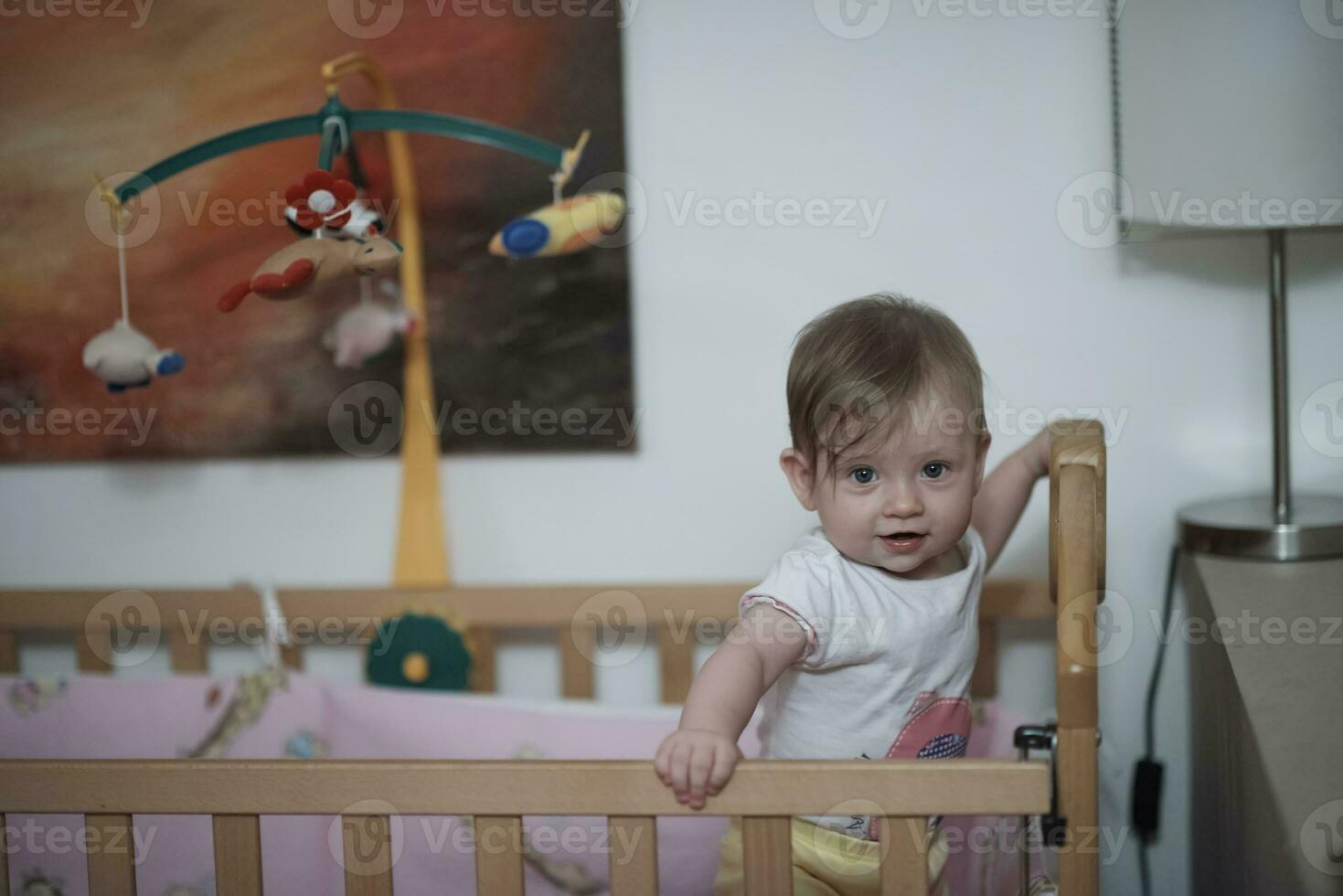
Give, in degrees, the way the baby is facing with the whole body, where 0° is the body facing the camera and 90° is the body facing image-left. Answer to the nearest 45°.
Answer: approximately 315°

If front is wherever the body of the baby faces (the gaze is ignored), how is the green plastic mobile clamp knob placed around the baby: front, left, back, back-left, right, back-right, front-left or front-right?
back
